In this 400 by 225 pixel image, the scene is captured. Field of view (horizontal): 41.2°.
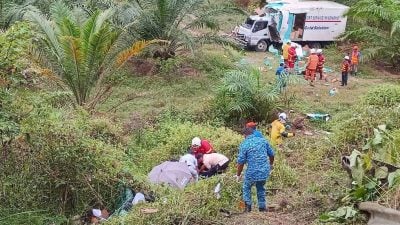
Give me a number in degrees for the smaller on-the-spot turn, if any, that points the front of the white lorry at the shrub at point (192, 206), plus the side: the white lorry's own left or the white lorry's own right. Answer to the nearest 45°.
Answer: approximately 45° to the white lorry's own left

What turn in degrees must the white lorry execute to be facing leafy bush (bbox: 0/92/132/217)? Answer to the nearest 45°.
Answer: approximately 45° to its left

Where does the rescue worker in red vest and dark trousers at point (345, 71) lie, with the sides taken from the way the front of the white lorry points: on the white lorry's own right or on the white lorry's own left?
on the white lorry's own left
